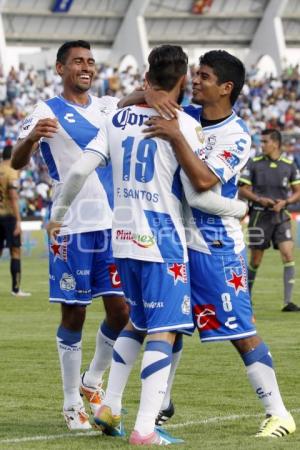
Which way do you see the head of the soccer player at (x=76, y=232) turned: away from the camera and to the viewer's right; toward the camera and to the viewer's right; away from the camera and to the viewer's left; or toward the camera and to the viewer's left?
toward the camera and to the viewer's right

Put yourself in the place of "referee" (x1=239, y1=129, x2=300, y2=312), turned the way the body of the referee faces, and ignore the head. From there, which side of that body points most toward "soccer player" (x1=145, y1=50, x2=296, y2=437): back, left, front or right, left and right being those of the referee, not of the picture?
front

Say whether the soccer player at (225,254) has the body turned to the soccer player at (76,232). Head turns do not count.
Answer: no

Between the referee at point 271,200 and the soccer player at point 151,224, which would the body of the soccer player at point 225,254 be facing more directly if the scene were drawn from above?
the soccer player

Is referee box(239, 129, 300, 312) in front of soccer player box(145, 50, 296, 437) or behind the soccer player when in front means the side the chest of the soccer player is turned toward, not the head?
behind

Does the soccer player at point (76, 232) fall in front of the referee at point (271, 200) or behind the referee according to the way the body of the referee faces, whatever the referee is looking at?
in front

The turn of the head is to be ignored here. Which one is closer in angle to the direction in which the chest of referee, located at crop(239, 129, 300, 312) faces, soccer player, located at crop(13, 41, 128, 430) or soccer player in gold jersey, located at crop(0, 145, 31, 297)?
the soccer player, located at crop(13, 41, 128, 430)

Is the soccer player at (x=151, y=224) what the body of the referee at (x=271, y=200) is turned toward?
yes

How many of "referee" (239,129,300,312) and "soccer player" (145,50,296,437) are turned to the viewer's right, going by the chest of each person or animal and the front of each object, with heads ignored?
0

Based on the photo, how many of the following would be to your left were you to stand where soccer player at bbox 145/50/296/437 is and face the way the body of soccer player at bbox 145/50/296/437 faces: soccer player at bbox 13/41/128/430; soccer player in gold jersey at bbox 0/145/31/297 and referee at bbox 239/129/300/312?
0

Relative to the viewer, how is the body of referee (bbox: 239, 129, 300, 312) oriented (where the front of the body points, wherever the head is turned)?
toward the camera

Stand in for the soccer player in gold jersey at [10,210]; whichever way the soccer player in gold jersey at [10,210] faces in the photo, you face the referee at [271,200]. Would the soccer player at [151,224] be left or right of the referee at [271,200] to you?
right

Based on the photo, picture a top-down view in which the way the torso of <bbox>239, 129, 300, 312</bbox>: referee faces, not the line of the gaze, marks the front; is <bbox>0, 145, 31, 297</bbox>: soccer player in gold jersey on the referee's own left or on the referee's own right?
on the referee's own right

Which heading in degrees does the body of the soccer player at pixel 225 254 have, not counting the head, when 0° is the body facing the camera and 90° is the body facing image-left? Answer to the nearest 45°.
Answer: approximately 45°

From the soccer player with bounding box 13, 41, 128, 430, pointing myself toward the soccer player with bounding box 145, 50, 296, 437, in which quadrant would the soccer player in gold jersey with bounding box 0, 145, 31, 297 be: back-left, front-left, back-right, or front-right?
back-left

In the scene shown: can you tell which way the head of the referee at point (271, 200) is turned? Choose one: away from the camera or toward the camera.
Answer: toward the camera
